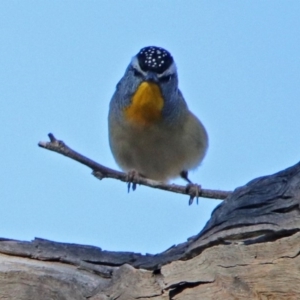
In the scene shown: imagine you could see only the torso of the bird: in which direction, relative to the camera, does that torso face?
toward the camera
